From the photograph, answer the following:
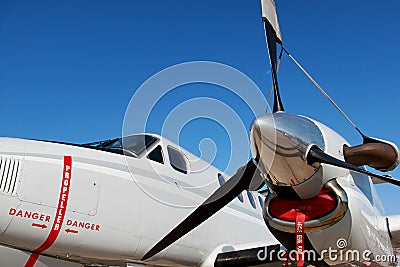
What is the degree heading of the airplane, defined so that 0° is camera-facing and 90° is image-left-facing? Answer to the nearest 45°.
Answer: approximately 45°
